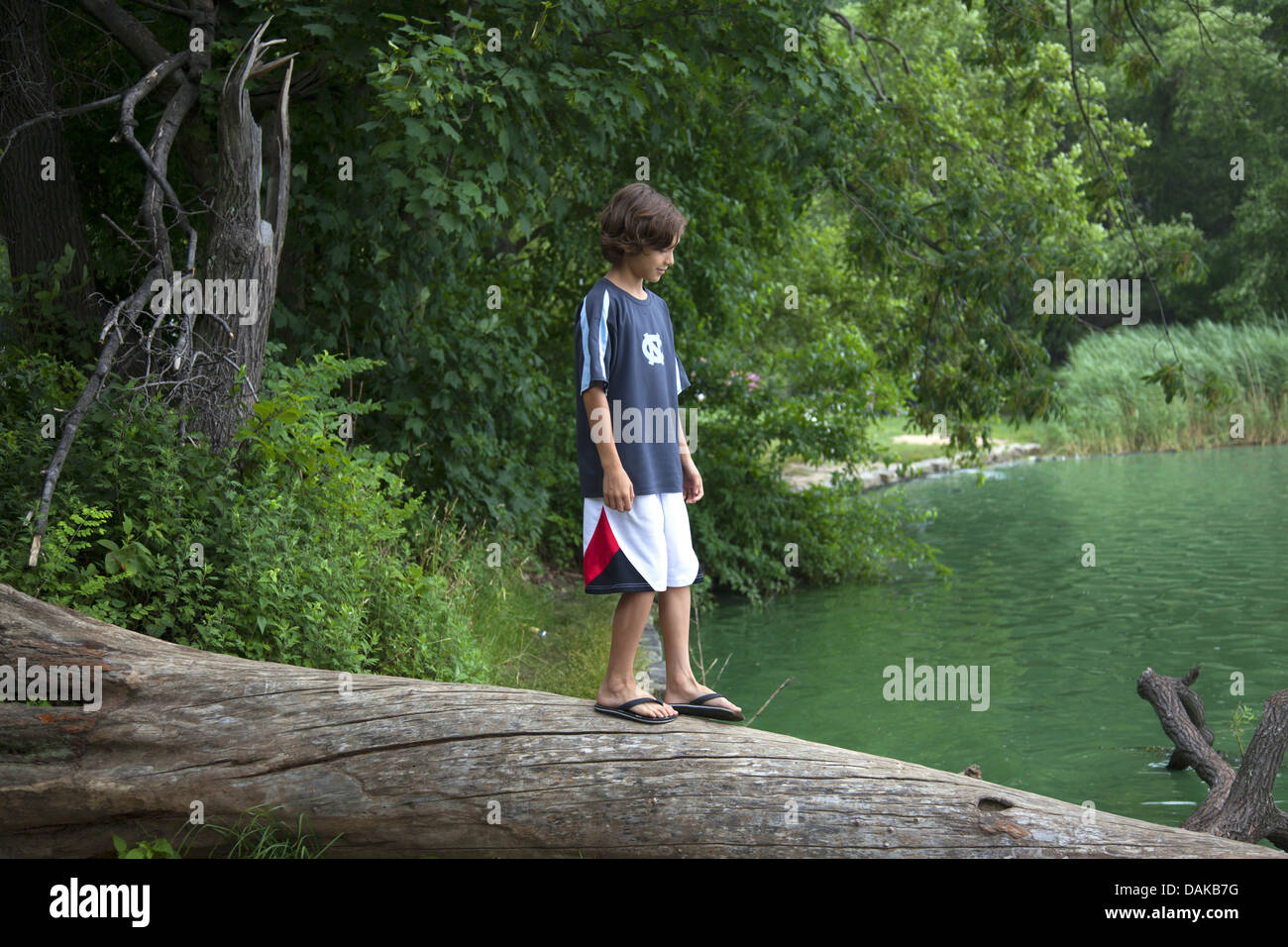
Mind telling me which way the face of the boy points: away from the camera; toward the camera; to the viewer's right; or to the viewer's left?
to the viewer's right

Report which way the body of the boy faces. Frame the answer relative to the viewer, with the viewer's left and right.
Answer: facing the viewer and to the right of the viewer
